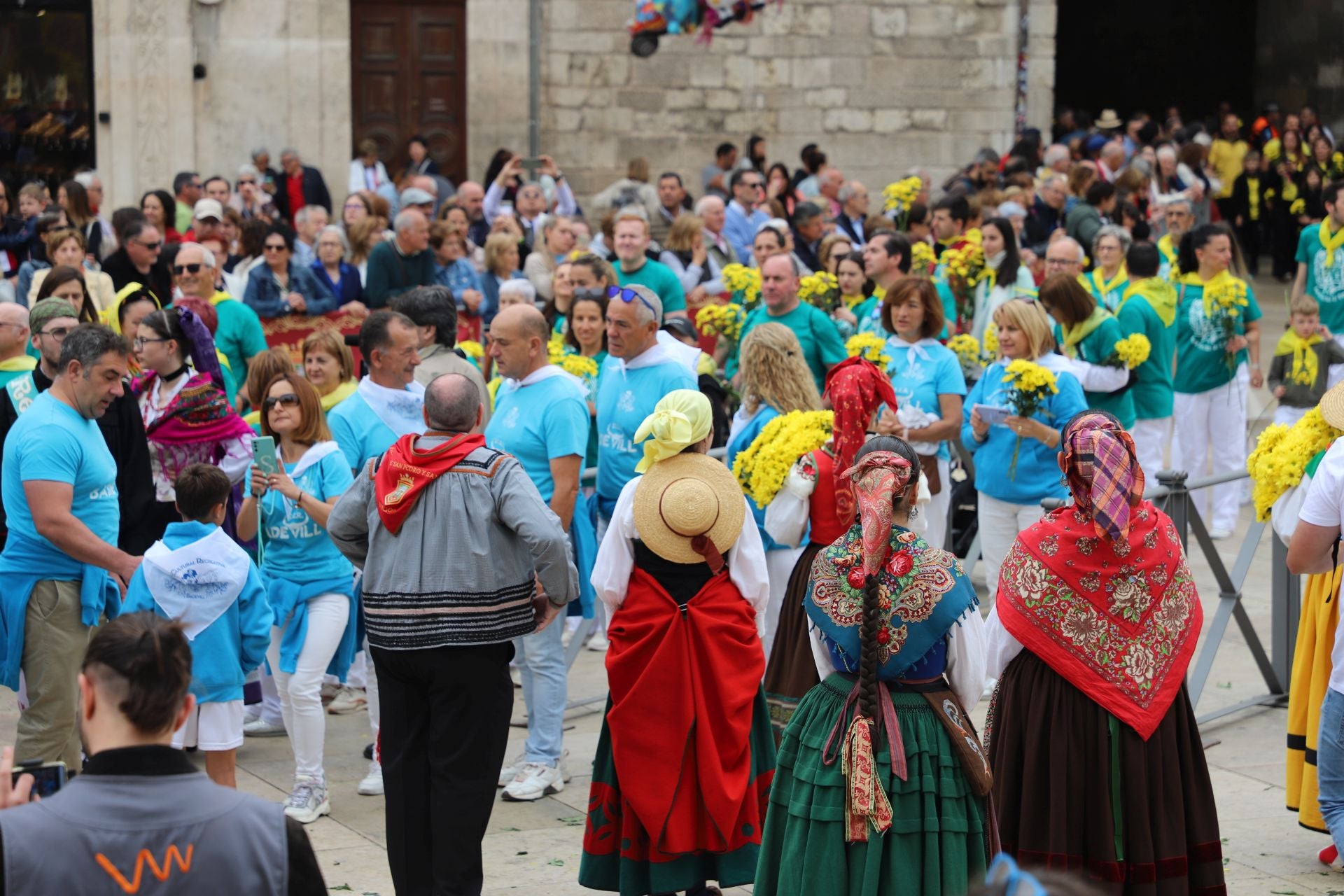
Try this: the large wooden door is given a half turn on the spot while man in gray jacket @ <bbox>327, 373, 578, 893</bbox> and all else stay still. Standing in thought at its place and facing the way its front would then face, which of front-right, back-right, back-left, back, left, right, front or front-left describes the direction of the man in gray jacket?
back

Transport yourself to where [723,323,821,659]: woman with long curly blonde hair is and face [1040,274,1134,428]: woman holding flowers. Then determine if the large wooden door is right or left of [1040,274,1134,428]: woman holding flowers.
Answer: left

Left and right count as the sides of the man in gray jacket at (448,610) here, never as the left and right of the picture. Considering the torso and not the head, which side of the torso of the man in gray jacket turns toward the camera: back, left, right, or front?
back

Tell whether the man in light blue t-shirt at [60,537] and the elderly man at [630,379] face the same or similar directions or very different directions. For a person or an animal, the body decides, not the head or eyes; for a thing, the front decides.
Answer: very different directions

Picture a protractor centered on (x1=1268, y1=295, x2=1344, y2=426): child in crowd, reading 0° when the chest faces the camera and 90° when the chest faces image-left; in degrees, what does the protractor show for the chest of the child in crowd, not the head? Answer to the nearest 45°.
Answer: approximately 0°

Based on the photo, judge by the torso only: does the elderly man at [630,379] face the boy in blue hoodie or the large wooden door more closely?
the boy in blue hoodie

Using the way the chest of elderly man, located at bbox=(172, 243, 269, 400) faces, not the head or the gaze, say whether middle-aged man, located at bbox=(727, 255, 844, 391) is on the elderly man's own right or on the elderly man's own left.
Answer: on the elderly man's own left

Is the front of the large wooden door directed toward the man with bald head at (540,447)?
yes

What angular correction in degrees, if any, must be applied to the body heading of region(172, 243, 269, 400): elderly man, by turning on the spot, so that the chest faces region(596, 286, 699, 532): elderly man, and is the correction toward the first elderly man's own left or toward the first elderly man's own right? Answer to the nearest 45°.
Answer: approximately 90° to the first elderly man's own left

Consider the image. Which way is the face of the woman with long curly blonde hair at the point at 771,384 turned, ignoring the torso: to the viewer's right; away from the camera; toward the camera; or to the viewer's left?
away from the camera
